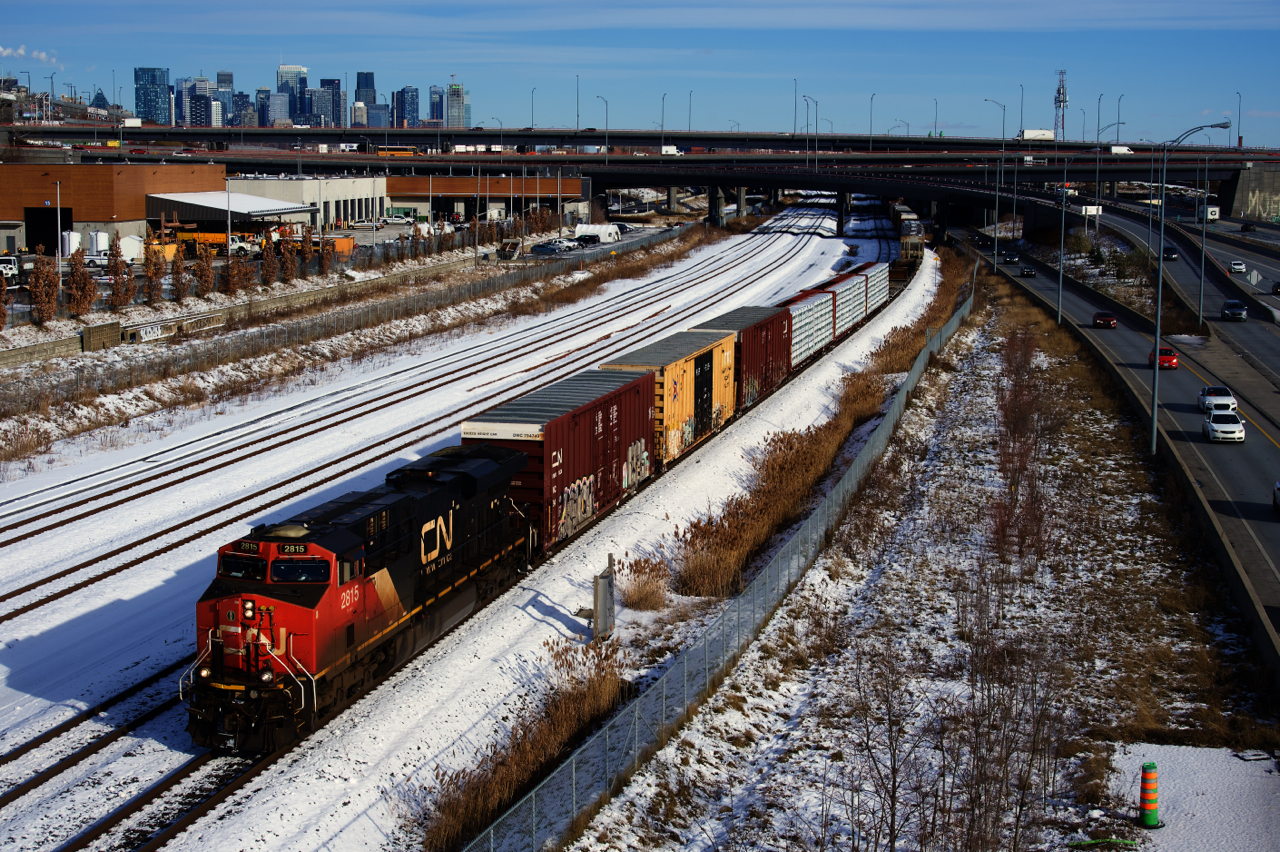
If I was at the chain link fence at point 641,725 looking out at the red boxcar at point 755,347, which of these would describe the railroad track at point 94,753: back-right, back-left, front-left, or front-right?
back-left

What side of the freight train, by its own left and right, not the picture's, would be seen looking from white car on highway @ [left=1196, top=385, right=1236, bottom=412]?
left

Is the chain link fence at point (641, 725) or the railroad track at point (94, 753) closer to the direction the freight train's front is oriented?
the railroad track

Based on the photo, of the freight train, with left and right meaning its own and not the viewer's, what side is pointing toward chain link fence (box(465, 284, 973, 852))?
left

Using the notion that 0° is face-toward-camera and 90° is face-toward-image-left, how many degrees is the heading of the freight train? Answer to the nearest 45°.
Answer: approximately 45°
